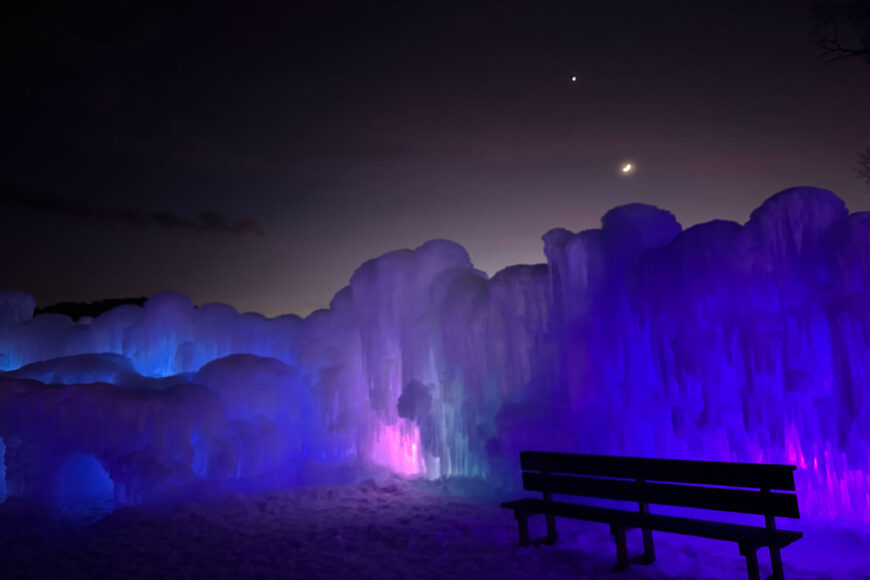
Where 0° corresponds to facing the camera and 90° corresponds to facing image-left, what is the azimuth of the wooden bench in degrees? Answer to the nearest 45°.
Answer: approximately 45°
